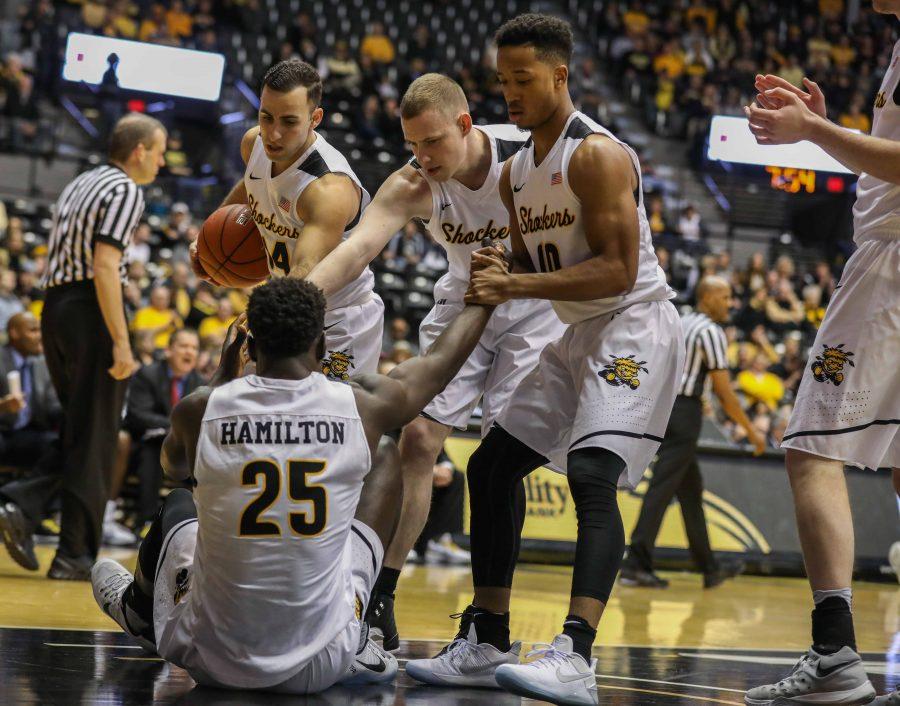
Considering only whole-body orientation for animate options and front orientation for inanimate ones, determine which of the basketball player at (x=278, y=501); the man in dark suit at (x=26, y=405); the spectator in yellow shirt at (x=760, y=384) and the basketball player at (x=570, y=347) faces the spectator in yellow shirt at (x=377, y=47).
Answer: the basketball player at (x=278, y=501)

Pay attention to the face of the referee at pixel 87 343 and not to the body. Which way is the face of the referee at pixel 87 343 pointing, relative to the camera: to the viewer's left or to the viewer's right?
to the viewer's right

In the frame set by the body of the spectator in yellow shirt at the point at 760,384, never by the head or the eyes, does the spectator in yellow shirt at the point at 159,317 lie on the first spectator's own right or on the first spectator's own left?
on the first spectator's own right

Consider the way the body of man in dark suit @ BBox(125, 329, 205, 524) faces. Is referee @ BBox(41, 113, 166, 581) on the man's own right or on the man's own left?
on the man's own right

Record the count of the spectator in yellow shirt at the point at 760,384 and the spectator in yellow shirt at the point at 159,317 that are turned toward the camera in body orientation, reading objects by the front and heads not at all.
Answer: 2

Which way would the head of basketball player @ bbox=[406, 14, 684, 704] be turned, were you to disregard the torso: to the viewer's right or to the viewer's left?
to the viewer's left

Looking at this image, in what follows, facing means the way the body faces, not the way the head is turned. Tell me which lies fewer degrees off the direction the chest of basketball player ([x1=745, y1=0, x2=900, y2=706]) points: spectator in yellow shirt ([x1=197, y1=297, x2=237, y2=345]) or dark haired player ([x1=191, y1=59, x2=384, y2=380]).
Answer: the dark haired player

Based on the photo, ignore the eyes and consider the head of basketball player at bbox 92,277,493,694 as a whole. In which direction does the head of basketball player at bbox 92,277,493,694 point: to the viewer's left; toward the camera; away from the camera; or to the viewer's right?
away from the camera
